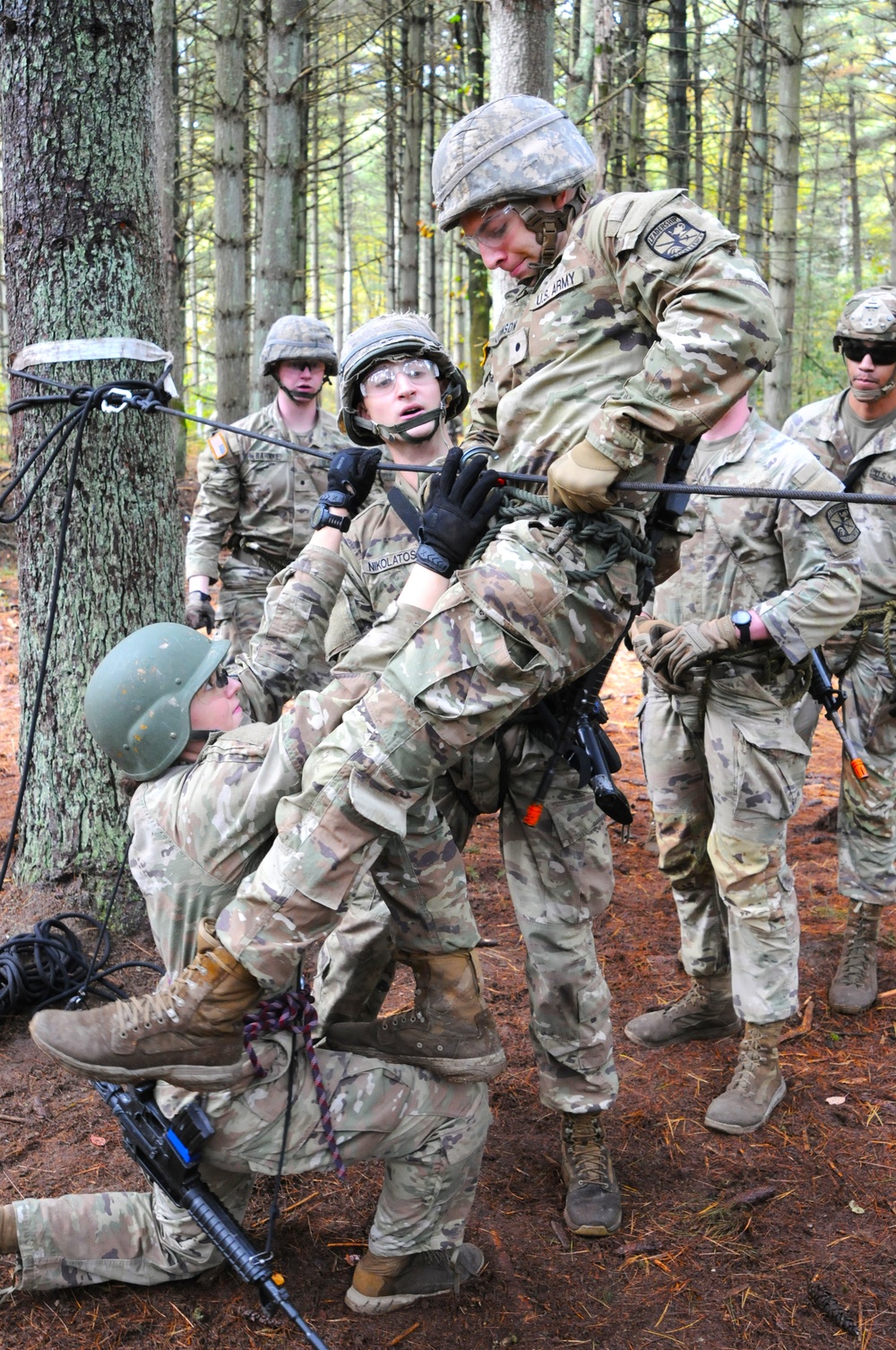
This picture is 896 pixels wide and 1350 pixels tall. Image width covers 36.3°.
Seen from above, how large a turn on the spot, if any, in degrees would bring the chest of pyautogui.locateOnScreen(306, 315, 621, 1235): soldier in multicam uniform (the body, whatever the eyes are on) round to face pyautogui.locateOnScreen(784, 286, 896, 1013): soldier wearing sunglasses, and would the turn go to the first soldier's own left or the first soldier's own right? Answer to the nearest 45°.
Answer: approximately 135° to the first soldier's own left

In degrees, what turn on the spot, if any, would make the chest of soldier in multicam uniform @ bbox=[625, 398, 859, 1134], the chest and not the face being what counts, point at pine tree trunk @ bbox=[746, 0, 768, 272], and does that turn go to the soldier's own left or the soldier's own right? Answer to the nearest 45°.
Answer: approximately 135° to the soldier's own right

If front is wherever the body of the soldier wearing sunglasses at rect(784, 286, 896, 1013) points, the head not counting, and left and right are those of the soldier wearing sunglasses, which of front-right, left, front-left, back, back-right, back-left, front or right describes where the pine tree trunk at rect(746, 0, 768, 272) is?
back

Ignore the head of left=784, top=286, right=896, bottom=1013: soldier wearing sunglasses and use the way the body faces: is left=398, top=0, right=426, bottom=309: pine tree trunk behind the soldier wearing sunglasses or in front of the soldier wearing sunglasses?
behind

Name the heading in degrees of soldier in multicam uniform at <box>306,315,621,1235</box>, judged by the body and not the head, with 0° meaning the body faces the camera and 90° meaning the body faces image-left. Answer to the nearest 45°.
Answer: approximately 0°

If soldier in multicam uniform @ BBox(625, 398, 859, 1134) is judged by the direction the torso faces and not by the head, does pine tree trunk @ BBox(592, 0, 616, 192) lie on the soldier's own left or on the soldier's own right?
on the soldier's own right

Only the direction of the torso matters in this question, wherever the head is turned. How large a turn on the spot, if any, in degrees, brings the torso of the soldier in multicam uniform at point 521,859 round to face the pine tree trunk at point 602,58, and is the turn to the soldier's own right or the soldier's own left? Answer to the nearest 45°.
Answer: approximately 180°

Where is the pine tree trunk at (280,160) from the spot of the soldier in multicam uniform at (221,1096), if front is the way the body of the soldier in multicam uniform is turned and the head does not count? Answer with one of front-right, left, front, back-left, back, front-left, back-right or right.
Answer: left

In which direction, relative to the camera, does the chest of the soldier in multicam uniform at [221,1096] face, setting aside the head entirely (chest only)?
to the viewer's right
